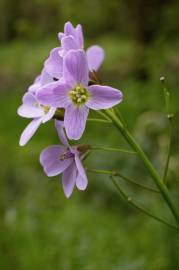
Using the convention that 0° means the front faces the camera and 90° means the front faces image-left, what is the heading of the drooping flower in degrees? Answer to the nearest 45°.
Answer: approximately 45°
